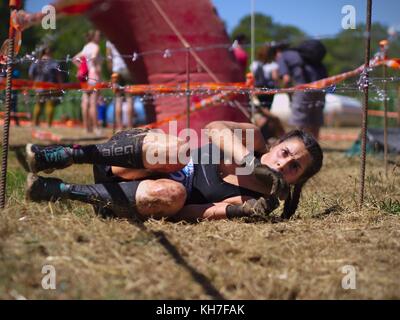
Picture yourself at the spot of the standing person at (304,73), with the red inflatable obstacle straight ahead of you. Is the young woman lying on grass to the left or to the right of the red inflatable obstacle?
left
